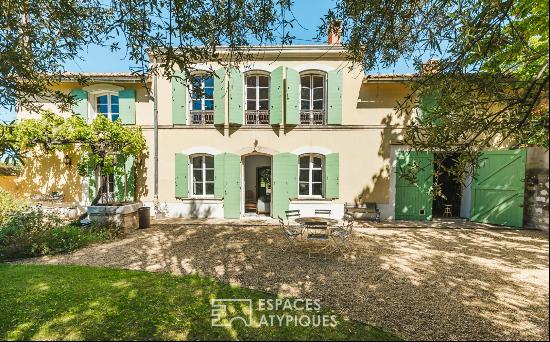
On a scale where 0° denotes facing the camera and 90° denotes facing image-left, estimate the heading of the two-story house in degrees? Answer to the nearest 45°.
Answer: approximately 0°

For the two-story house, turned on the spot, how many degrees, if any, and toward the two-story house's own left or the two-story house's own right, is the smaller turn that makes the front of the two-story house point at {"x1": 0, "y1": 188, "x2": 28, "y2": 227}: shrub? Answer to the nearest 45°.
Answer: approximately 90° to the two-story house's own right

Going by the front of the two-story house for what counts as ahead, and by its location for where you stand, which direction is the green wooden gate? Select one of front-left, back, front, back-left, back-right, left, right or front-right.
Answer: left

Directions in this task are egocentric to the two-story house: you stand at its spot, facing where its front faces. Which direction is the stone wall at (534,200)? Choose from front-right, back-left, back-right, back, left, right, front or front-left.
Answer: left

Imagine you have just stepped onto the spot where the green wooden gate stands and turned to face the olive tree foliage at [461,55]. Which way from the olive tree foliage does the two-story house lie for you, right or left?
right

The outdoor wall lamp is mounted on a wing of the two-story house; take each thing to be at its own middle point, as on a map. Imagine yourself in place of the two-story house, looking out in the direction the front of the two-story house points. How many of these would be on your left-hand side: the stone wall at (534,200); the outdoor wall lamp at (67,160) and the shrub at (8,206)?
1

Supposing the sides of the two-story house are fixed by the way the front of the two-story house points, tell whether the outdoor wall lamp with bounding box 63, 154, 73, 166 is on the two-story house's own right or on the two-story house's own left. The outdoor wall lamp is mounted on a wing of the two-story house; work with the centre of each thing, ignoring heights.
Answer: on the two-story house's own right
